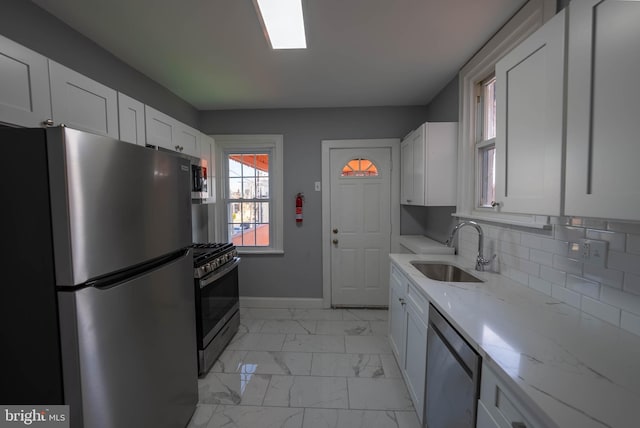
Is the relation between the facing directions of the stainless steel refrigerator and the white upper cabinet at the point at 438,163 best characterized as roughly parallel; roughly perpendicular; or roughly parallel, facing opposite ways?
roughly parallel, facing opposite ways

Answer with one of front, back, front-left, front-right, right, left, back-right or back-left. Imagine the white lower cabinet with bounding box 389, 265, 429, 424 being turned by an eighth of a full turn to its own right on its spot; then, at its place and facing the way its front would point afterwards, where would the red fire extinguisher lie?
front

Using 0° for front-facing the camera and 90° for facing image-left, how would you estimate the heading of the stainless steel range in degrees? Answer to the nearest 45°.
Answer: approximately 315°

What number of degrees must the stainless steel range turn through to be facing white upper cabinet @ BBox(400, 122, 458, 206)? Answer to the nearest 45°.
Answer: approximately 45° to its left

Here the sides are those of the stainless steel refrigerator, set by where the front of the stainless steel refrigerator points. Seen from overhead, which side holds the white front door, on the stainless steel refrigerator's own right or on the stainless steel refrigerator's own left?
on the stainless steel refrigerator's own left

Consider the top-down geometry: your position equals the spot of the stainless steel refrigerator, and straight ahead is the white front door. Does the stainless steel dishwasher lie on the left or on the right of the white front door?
right

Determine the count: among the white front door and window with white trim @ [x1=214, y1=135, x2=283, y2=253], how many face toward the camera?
2

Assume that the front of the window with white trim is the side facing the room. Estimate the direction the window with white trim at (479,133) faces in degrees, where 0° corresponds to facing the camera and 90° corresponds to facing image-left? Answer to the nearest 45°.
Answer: approximately 45°

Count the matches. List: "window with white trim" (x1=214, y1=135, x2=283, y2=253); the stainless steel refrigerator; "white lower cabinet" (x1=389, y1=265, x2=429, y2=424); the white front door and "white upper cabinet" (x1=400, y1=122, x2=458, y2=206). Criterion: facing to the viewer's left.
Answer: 2

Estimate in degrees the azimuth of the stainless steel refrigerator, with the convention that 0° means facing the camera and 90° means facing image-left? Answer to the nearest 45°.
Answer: approximately 315°

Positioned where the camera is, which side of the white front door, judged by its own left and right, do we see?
front

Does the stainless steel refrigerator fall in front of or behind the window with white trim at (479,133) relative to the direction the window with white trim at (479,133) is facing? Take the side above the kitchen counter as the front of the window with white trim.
in front

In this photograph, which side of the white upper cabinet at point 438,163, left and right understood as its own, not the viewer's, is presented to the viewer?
left

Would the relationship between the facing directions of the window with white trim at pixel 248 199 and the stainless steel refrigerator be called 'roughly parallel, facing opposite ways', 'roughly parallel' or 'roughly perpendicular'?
roughly perpendicular

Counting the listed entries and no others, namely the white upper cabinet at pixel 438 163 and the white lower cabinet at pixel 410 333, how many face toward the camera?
0

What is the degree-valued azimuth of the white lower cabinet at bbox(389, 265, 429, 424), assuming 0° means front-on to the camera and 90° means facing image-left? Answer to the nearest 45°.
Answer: approximately 90°

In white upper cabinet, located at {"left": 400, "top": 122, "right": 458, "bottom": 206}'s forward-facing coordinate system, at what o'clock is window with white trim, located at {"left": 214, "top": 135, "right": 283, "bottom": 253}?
The window with white trim is roughly at 12 o'clock from the white upper cabinet.

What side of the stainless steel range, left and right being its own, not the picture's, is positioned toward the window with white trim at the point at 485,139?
front

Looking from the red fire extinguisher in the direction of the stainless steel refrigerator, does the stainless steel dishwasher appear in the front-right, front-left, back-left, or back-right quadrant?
front-left

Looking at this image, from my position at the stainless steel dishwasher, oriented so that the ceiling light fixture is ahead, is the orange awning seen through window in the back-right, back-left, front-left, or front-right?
front-right

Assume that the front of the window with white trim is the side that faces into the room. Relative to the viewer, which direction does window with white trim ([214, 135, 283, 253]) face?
toward the camera
